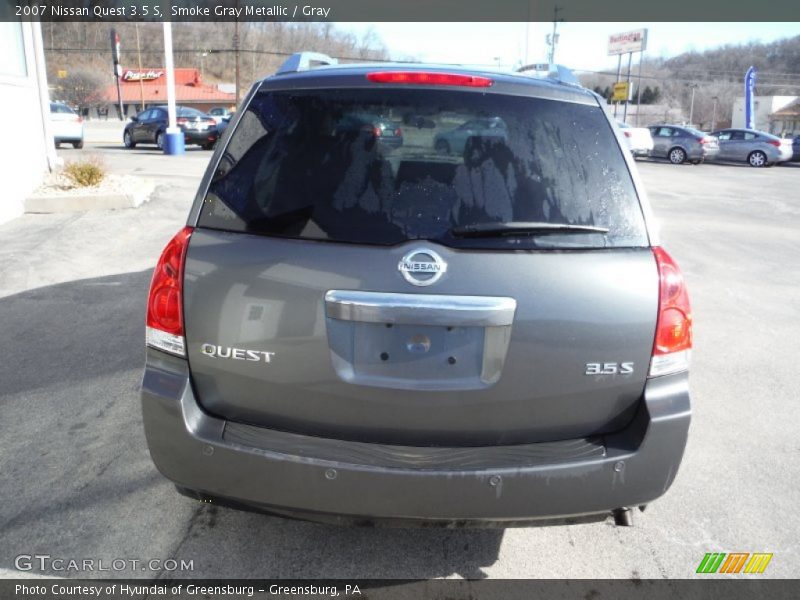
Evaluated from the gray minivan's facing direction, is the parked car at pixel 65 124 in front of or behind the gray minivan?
in front

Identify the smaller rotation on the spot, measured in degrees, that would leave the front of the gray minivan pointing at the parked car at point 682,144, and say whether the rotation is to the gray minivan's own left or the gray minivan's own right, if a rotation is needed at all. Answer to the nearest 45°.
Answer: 0° — it already faces it

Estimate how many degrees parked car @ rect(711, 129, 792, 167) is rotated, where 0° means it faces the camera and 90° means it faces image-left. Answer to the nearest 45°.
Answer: approximately 135°

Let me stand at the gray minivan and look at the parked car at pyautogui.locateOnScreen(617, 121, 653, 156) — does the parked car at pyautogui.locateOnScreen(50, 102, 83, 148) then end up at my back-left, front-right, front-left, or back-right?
front-left

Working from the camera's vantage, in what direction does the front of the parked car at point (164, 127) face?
facing away from the viewer and to the left of the viewer

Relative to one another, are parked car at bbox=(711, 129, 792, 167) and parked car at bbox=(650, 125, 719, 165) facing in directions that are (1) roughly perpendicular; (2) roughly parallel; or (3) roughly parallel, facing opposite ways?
roughly parallel

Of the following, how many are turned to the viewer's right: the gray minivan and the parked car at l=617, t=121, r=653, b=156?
0

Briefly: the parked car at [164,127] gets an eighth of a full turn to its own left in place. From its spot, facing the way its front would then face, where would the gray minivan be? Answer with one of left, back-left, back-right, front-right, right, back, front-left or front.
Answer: left

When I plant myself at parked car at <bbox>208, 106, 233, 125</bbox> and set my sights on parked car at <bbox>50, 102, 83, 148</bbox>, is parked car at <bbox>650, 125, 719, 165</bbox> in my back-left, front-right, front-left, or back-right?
front-left

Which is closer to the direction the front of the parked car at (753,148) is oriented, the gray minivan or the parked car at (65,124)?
the parked car

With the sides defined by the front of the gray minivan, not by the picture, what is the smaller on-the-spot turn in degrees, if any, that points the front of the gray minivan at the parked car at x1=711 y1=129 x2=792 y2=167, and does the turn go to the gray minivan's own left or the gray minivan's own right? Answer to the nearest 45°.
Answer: approximately 45° to the gray minivan's own right

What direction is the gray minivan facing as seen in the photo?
away from the camera

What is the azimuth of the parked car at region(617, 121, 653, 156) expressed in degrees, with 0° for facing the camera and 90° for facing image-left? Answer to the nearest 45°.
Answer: approximately 135°

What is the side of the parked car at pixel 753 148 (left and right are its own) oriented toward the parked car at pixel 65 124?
left
